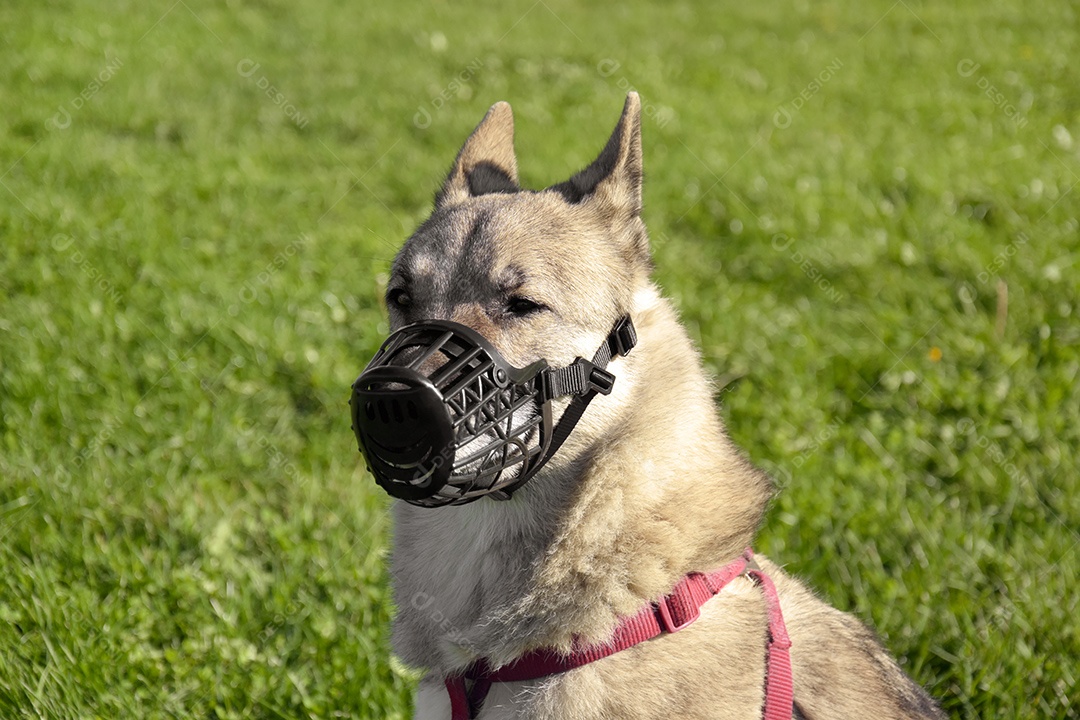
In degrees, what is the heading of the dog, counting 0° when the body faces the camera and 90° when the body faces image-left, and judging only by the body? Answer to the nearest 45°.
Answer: approximately 45°
